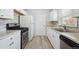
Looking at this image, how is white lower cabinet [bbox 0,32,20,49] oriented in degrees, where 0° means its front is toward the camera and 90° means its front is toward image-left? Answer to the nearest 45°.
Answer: approximately 315°
